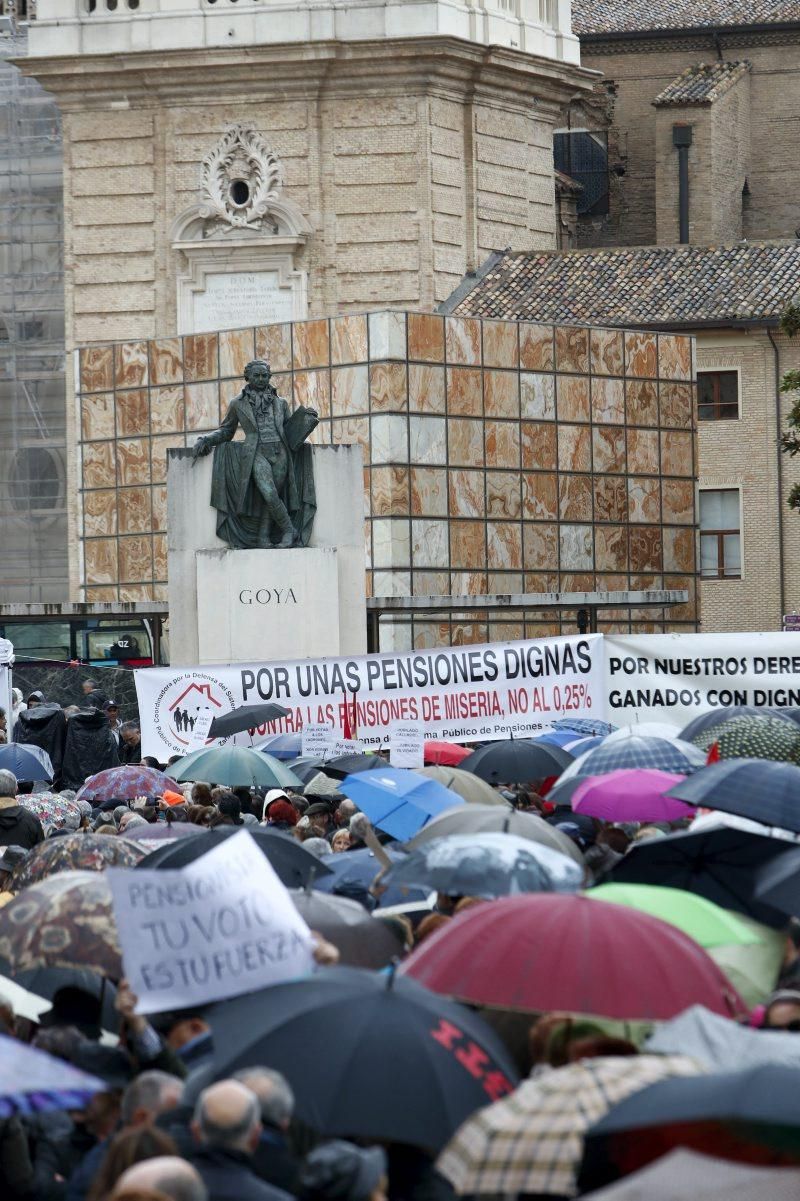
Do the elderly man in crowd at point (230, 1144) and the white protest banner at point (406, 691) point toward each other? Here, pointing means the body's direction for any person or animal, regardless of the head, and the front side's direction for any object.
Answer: yes

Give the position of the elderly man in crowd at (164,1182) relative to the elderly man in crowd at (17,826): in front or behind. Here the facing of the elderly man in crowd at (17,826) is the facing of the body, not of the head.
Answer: behind

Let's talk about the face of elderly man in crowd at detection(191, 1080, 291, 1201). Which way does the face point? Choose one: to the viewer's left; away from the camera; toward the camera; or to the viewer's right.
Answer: away from the camera

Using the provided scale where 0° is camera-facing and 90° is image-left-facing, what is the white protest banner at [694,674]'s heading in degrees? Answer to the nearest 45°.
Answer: approximately 0°

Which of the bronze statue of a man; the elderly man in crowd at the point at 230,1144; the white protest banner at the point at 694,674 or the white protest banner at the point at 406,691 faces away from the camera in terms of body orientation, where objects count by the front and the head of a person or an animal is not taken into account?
the elderly man in crowd

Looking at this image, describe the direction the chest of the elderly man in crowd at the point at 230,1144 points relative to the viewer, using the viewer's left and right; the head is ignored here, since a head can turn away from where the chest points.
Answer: facing away from the viewer

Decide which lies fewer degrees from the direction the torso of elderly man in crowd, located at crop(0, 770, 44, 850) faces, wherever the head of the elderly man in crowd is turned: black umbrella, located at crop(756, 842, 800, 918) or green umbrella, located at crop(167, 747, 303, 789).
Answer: the green umbrella

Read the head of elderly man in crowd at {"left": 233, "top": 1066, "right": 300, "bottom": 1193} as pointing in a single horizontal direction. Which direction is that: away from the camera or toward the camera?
away from the camera

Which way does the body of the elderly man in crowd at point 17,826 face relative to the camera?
away from the camera

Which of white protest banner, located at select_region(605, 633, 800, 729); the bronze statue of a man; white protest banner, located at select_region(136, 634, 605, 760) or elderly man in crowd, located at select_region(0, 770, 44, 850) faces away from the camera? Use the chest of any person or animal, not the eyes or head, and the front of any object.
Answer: the elderly man in crowd

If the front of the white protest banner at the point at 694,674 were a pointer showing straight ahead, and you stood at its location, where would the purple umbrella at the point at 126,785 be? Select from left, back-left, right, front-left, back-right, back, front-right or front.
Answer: front-right

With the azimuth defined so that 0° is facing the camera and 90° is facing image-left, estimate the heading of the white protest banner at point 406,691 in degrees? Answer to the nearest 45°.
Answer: approximately 0°
